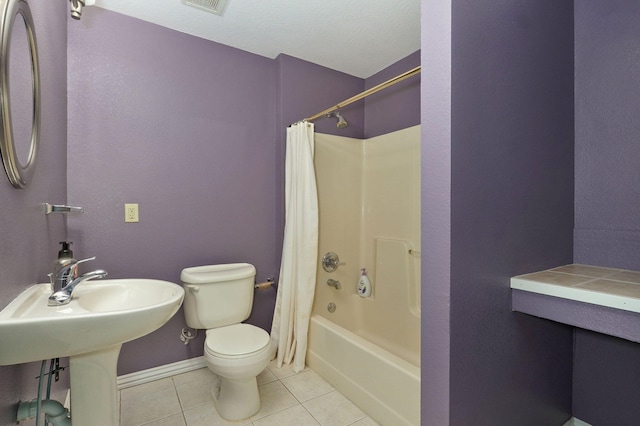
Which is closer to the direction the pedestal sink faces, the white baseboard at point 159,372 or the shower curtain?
the shower curtain

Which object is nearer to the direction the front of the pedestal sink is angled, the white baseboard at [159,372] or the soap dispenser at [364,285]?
the soap dispenser

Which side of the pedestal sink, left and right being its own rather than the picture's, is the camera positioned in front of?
right

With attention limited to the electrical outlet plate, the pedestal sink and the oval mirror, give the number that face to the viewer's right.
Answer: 2

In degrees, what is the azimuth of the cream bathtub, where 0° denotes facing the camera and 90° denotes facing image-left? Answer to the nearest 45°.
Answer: approximately 45°

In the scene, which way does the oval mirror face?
to the viewer's right

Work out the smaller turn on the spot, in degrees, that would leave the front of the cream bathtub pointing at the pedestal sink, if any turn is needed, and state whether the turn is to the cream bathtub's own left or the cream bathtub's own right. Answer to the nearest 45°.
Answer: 0° — it already faces it
